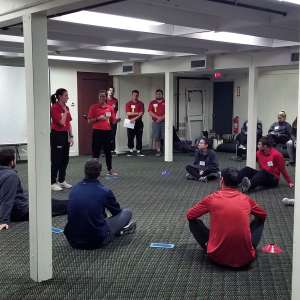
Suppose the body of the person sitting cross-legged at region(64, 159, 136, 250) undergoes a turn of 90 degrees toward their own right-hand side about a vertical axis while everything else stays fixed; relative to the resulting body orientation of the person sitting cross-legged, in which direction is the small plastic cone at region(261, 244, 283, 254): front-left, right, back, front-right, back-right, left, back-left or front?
front-left

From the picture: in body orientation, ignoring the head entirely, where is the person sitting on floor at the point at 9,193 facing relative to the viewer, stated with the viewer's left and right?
facing away from the viewer and to the right of the viewer

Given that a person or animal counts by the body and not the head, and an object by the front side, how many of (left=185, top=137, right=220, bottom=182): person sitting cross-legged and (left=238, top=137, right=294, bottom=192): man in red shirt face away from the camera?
0

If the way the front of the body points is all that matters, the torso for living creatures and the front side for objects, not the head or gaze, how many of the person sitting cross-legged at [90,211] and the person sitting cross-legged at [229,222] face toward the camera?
0

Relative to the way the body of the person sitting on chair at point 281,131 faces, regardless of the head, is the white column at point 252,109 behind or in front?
in front

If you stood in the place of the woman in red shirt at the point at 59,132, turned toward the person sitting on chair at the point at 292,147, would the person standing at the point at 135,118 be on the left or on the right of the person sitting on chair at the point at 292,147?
left

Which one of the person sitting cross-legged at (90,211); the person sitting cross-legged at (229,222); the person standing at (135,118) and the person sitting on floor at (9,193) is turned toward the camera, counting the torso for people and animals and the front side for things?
the person standing

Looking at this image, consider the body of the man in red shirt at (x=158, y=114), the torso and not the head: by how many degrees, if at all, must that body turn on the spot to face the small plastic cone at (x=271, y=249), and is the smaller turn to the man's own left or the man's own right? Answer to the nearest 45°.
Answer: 0° — they already face it

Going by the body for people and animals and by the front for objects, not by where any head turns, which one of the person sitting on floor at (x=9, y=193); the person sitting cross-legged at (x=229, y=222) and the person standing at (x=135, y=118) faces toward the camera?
the person standing

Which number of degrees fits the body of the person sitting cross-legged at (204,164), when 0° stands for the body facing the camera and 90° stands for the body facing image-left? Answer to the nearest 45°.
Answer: approximately 45°

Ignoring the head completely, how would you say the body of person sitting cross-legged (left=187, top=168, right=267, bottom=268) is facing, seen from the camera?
away from the camera

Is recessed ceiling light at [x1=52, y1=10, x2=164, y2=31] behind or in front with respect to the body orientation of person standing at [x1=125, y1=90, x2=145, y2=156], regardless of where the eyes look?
in front

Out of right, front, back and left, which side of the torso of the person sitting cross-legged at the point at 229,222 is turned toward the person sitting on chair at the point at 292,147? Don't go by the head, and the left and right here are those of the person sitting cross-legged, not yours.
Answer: front

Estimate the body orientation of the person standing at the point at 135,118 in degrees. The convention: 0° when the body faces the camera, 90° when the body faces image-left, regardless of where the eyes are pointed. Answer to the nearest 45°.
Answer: approximately 0°

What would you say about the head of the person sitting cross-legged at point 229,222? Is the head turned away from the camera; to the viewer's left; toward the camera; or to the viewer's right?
away from the camera

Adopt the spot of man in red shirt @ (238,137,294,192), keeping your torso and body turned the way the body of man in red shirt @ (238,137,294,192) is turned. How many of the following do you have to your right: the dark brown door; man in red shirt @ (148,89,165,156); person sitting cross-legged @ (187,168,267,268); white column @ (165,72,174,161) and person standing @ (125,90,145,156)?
4
